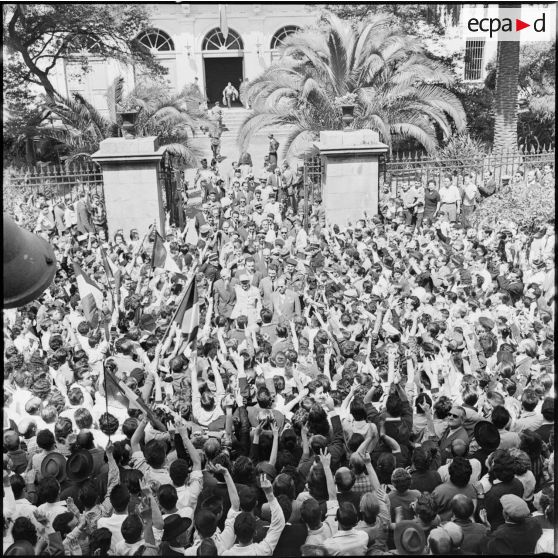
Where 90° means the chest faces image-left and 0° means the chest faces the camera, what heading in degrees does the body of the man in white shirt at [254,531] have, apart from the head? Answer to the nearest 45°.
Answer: approximately 180°

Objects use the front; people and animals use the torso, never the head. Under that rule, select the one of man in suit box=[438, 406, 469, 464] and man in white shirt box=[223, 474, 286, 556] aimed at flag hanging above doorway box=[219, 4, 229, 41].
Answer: the man in white shirt

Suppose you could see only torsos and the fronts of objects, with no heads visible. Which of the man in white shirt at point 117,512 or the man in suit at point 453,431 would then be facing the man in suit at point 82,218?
the man in white shirt

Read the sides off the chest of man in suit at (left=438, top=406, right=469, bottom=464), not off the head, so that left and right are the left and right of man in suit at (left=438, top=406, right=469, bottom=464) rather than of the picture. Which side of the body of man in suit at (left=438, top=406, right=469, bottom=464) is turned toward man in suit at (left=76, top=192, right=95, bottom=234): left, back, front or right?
right

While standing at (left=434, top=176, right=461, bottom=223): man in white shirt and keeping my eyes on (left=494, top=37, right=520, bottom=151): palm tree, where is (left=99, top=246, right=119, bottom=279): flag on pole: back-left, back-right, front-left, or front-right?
back-left

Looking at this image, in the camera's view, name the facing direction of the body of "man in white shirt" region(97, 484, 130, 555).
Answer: away from the camera

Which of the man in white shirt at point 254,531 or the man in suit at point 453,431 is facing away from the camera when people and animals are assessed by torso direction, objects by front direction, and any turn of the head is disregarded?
the man in white shirt

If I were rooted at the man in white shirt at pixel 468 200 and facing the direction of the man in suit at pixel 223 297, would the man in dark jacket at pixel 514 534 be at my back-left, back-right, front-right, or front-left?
front-left

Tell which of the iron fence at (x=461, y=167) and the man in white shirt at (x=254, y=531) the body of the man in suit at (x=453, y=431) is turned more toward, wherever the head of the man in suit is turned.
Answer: the man in white shirt

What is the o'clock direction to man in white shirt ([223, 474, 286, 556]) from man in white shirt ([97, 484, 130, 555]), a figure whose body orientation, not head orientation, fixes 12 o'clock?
man in white shirt ([223, 474, 286, 556]) is roughly at 4 o'clock from man in white shirt ([97, 484, 130, 555]).

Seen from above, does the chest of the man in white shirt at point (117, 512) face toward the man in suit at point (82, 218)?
yes

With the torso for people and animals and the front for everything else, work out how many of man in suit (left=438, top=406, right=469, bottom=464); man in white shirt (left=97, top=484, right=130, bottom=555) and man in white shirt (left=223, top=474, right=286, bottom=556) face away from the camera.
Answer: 2

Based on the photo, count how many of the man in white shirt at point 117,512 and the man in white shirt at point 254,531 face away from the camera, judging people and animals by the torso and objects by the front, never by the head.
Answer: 2

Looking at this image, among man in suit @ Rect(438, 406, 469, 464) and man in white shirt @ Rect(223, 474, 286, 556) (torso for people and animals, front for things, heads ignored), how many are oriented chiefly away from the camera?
1

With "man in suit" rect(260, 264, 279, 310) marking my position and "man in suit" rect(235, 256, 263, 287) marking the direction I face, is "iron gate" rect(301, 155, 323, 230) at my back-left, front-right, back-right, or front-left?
front-right

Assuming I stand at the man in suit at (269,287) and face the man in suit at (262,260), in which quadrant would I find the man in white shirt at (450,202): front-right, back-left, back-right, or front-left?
front-right
